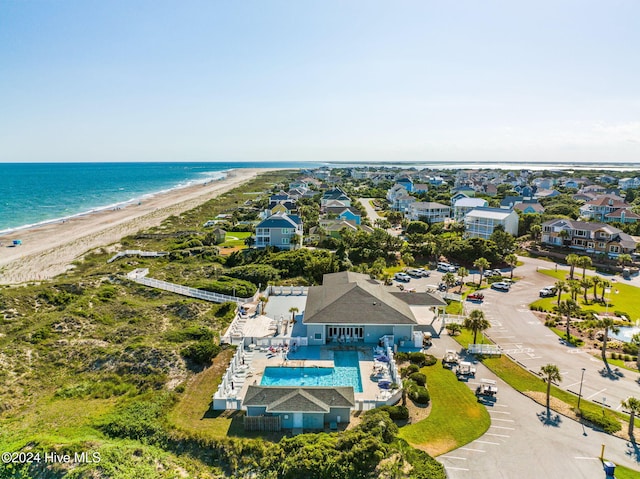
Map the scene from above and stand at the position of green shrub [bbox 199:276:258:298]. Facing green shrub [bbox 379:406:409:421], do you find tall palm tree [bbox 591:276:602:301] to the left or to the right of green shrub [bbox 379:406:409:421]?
left

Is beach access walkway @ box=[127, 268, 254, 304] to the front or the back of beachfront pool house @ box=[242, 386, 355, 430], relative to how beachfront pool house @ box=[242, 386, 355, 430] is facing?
to the back

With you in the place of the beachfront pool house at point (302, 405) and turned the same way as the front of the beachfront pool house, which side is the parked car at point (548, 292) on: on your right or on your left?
on your left

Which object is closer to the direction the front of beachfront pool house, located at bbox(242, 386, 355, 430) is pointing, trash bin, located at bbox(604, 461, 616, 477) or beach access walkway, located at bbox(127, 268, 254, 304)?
the trash bin

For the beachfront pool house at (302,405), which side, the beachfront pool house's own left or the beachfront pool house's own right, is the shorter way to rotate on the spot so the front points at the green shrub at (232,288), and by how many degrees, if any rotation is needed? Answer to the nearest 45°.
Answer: approximately 180°

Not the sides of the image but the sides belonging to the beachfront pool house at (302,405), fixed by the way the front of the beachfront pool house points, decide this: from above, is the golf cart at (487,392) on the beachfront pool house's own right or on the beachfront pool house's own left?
on the beachfront pool house's own left

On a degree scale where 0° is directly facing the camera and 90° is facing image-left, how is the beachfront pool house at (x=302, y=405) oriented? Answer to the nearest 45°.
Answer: approximately 0°

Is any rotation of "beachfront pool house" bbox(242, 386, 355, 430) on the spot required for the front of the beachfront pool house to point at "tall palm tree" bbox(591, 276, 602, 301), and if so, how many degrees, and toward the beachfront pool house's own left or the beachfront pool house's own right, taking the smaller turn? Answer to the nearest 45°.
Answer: approximately 135° to the beachfront pool house's own left
